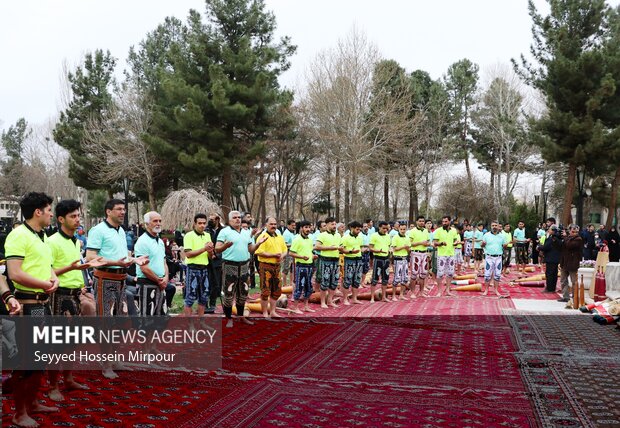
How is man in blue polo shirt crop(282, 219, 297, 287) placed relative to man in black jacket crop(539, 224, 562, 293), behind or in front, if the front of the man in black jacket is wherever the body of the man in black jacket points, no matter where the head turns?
in front

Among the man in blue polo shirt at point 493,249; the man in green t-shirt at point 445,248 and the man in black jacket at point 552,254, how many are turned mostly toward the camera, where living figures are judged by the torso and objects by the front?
2

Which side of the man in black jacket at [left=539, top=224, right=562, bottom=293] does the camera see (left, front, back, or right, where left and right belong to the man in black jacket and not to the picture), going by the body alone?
left

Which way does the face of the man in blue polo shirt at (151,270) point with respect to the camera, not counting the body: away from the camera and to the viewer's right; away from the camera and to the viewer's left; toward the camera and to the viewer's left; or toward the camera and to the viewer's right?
toward the camera and to the viewer's right

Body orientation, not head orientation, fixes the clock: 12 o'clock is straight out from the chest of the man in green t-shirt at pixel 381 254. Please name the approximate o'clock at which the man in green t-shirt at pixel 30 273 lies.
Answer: the man in green t-shirt at pixel 30 273 is roughly at 2 o'clock from the man in green t-shirt at pixel 381 254.

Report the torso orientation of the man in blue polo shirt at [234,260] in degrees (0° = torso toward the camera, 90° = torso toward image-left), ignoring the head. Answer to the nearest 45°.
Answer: approximately 315°

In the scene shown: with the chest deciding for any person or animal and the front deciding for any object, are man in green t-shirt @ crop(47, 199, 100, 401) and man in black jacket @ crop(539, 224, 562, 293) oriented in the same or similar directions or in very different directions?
very different directions

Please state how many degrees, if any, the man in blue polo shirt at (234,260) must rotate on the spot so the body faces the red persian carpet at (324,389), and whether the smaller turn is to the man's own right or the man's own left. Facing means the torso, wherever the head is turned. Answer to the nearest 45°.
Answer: approximately 45° to the man's own right
